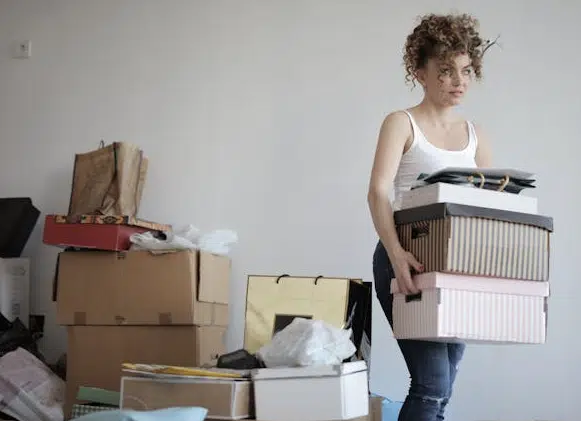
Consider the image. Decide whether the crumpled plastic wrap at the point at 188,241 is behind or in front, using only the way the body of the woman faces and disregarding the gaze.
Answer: behind

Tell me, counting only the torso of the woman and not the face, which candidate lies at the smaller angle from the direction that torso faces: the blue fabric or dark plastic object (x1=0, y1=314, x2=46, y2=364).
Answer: the blue fabric

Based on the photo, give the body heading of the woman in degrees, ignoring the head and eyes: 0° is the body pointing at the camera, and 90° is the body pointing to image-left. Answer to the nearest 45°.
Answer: approximately 315°

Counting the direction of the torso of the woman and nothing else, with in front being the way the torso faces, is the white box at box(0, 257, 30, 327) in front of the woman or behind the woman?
behind
